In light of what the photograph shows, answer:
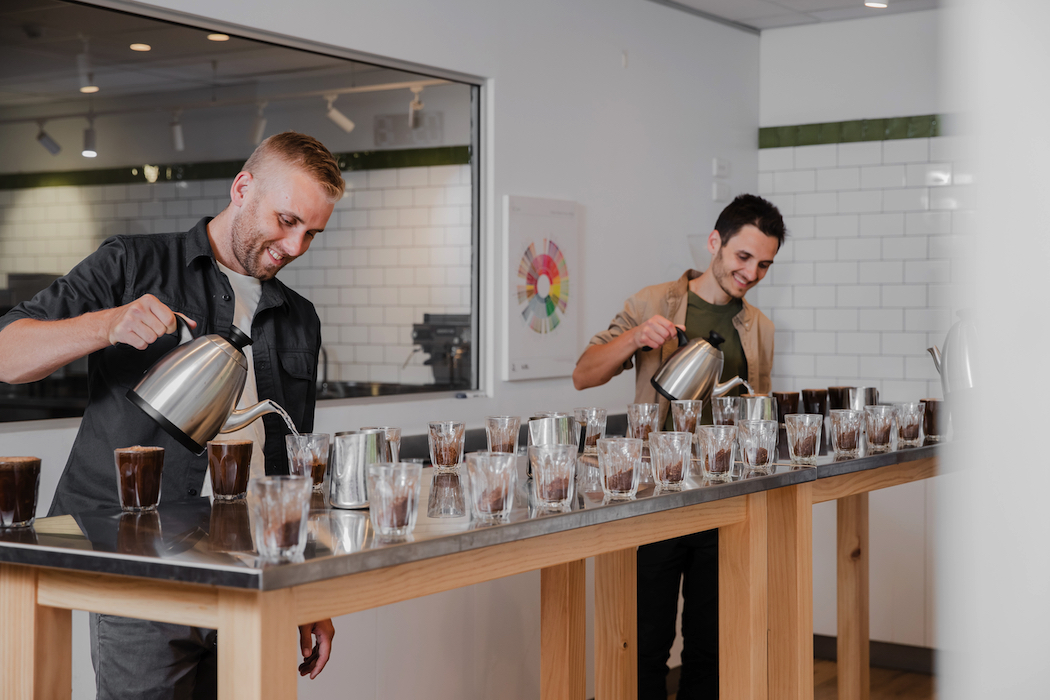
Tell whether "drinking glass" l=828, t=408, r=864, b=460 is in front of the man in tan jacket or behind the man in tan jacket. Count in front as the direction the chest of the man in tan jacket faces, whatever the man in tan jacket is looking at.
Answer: in front

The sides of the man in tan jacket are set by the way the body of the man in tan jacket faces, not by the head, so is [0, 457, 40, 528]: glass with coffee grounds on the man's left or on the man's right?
on the man's right

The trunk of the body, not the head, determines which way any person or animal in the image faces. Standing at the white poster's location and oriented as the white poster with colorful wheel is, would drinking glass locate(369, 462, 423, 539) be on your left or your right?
on your right

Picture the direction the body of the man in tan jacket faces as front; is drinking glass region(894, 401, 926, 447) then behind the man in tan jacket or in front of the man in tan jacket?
in front

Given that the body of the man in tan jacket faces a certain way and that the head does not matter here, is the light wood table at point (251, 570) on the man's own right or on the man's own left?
on the man's own right

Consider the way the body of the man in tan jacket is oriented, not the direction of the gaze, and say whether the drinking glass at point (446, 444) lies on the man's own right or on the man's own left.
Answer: on the man's own right

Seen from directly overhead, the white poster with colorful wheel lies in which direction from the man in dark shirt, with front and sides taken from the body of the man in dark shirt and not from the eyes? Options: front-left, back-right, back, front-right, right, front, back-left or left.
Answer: left

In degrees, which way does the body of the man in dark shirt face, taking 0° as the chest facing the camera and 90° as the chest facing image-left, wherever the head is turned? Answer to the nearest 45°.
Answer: approximately 315°

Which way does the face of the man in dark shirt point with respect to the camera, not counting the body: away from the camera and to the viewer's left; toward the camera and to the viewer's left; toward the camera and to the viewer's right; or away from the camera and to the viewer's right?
toward the camera and to the viewer's right
